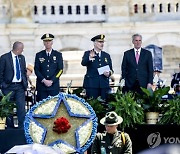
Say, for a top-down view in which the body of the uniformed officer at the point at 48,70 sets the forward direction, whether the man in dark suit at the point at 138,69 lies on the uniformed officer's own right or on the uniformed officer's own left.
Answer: on the uniformed officer's own left

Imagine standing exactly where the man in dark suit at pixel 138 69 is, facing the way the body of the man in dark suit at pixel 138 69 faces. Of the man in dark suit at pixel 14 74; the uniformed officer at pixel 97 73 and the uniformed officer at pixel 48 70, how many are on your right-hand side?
3

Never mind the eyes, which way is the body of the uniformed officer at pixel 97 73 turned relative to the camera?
toward the camera

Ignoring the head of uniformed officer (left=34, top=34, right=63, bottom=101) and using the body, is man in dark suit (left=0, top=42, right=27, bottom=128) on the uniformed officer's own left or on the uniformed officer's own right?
on the uniformed officer's own right

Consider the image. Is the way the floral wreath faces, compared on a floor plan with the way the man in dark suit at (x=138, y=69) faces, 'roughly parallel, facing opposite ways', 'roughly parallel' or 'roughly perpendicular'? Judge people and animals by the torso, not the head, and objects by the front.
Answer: roughly parallel

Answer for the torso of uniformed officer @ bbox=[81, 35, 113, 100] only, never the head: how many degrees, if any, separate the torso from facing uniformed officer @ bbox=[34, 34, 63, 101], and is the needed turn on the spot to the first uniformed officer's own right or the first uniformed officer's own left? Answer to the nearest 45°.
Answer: approximately 90° to the first uniformed officer's own right

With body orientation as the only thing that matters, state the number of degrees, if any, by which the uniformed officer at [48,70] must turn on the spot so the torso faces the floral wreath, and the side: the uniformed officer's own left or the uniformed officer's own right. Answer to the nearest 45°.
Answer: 0° — they already face it

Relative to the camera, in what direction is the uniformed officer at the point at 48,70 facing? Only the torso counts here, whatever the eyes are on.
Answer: toward the camera

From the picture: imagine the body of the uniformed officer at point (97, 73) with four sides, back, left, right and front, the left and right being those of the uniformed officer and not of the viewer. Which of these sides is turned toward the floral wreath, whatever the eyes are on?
front

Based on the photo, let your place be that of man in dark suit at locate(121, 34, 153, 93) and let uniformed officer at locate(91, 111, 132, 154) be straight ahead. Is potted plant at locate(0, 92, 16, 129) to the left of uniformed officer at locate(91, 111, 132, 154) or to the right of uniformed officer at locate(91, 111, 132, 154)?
right

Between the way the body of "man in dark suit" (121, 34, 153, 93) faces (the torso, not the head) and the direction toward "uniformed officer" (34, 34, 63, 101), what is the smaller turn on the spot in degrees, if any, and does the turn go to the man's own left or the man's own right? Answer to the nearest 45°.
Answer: approximately 90° to the man's own right

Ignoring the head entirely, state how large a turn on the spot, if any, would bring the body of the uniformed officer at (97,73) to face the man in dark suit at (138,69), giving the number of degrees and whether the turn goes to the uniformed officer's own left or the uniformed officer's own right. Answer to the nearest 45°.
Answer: approximately 90° to the uniformed officer's own left

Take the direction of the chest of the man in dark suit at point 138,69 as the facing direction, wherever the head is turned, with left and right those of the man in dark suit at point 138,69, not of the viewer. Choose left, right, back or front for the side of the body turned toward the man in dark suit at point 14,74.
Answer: right

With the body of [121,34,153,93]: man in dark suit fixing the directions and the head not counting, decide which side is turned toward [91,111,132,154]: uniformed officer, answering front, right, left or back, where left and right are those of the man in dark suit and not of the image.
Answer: front

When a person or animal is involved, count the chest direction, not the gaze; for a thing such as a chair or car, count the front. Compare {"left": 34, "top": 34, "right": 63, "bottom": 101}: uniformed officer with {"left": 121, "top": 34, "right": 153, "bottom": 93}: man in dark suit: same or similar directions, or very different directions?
same or similar directions

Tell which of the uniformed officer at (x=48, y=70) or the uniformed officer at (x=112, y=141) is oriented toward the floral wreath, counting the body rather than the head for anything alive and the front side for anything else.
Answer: the uniformed officer at (x=48, y=70)
